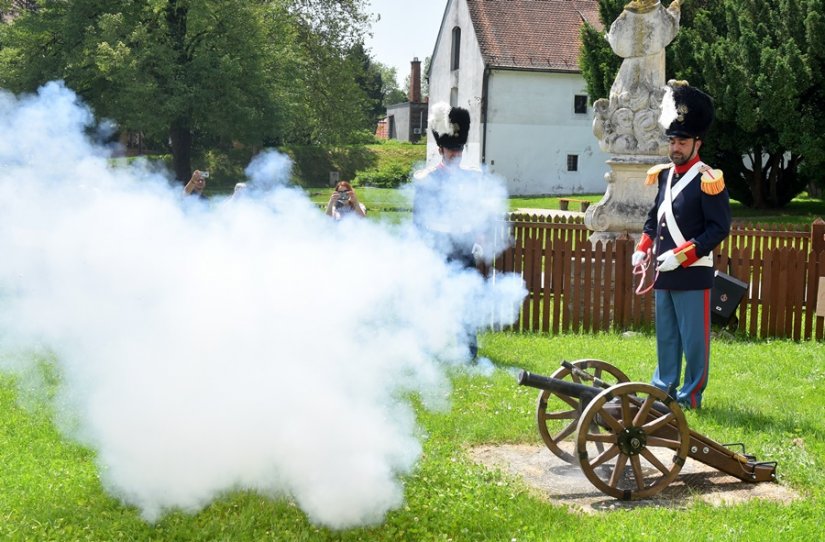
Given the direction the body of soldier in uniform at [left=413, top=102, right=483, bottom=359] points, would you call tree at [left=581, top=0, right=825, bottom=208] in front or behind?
behind

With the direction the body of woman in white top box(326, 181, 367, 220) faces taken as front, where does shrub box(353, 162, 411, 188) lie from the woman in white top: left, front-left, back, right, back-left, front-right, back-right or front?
back

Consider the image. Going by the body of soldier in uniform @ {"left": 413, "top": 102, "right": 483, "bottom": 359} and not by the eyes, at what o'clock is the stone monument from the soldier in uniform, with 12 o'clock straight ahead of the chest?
The stone monument is roughly at 7 o'clock from the soldier in uniform.

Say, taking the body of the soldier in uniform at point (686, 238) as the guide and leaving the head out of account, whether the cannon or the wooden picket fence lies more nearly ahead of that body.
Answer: the cannon

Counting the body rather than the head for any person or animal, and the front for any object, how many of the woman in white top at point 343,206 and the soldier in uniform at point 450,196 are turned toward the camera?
2

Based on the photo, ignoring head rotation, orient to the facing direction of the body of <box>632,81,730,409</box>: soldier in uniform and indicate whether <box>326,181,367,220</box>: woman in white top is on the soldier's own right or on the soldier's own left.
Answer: on the soldier's own right

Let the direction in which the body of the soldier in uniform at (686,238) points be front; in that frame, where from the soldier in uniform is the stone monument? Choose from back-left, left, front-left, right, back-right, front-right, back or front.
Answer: back-right

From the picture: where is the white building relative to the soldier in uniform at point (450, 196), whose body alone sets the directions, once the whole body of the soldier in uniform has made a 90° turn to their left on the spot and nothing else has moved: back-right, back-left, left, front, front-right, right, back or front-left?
left

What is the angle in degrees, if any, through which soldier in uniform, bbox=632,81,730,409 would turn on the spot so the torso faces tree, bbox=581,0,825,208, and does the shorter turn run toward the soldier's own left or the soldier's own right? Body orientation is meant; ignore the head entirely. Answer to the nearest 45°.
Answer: approximately 135° to the soldier's own right
